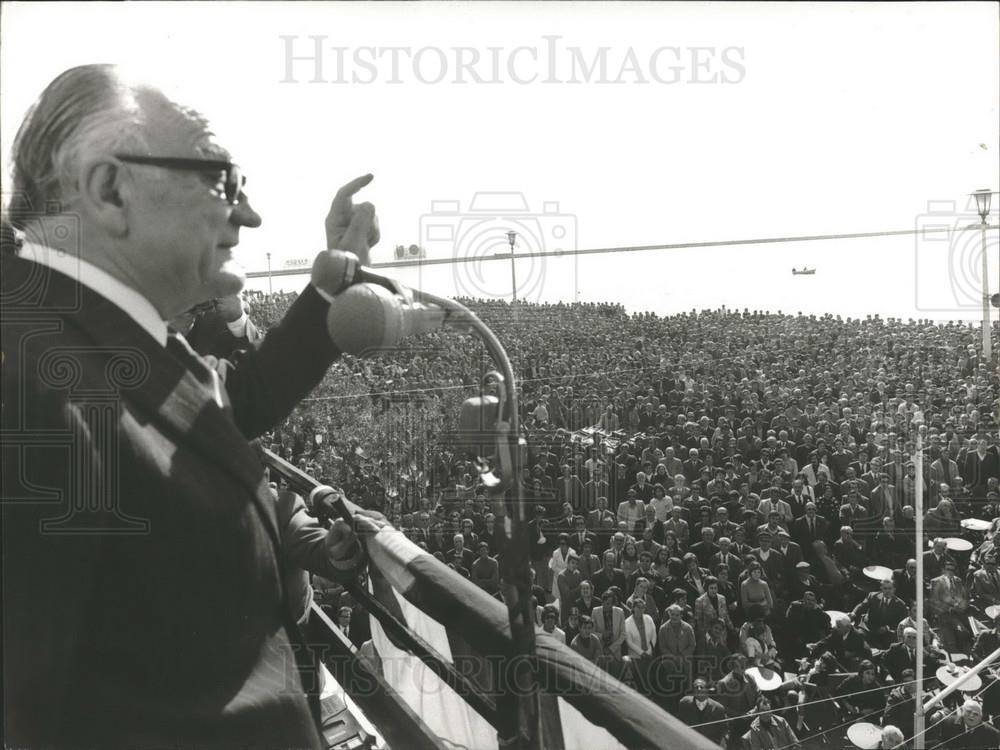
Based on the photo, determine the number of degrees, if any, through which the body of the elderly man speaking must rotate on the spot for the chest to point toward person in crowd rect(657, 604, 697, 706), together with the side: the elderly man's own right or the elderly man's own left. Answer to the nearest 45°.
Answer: approximately 45° to the elderly man's own left

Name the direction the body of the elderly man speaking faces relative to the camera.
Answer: to the viewer's right

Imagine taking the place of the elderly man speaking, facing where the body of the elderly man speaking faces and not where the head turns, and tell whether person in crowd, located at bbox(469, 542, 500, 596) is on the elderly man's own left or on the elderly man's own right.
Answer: on the elderly man's own left

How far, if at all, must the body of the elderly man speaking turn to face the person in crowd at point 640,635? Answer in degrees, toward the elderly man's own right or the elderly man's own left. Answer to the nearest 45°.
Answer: approximately 45° to the elderly man's own left

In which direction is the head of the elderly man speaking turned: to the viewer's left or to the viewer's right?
to the viewer's right
